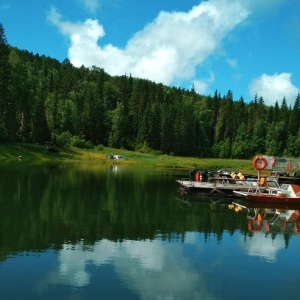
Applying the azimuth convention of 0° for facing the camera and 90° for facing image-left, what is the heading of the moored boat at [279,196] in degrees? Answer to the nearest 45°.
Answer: approximately 90°
